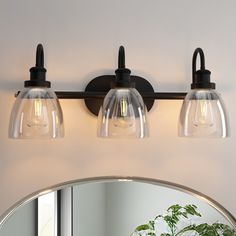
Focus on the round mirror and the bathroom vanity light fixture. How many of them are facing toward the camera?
2

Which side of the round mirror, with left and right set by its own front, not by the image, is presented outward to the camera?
front

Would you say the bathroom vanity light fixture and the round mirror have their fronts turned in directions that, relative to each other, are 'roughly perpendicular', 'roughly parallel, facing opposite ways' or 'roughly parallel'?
roughly parallel
